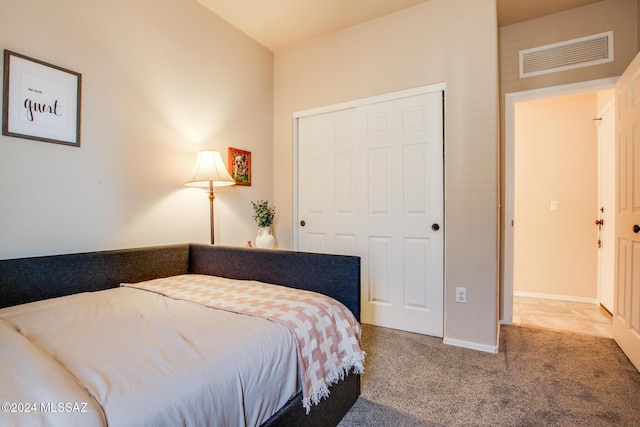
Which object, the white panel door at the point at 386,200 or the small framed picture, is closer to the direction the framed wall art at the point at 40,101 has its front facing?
the white panel door

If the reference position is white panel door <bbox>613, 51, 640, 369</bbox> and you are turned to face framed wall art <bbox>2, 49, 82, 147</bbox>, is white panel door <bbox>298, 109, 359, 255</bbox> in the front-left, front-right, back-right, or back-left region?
front-right

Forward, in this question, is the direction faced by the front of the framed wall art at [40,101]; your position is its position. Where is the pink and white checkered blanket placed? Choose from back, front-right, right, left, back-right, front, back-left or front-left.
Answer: front

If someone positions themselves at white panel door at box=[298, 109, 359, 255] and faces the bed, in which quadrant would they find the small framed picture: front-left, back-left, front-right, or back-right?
front-right

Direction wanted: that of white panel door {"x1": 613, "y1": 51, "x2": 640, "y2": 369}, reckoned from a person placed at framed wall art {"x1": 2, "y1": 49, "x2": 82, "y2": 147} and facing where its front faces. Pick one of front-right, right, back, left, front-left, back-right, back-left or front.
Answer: front

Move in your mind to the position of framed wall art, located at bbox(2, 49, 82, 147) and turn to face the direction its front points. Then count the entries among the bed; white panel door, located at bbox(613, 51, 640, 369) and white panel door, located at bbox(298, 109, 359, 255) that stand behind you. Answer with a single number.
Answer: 0

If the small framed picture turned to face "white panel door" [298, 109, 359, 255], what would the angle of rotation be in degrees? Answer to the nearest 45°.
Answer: approximately 45° to its left

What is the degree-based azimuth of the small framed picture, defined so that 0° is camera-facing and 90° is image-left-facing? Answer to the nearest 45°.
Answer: approximately 315°

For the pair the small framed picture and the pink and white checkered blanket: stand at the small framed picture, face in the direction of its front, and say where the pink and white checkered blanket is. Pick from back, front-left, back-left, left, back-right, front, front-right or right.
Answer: front-right

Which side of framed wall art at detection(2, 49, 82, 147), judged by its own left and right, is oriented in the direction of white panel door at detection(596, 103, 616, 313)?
front

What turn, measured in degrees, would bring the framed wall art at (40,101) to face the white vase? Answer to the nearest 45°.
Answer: approximately 45° to its left

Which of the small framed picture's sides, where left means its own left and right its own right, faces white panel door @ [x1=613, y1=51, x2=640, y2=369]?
front

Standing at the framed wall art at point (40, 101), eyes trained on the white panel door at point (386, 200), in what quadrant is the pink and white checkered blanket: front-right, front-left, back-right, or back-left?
front-right

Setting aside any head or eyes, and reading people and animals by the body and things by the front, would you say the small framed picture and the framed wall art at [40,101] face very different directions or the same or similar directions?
same or similar directions

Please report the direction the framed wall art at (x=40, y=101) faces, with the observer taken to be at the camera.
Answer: facing the viewer and to the right of the viewer

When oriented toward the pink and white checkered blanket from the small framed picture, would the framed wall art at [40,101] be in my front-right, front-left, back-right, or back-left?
front-right

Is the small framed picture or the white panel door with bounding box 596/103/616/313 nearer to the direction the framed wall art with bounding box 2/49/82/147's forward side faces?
the white panel door

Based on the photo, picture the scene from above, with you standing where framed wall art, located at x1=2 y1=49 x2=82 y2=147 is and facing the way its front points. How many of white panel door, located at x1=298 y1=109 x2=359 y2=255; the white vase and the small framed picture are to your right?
0

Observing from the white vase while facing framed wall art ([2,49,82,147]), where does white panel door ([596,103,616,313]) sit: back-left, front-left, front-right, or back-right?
back-left

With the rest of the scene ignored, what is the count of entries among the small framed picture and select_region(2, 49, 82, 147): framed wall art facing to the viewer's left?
0
